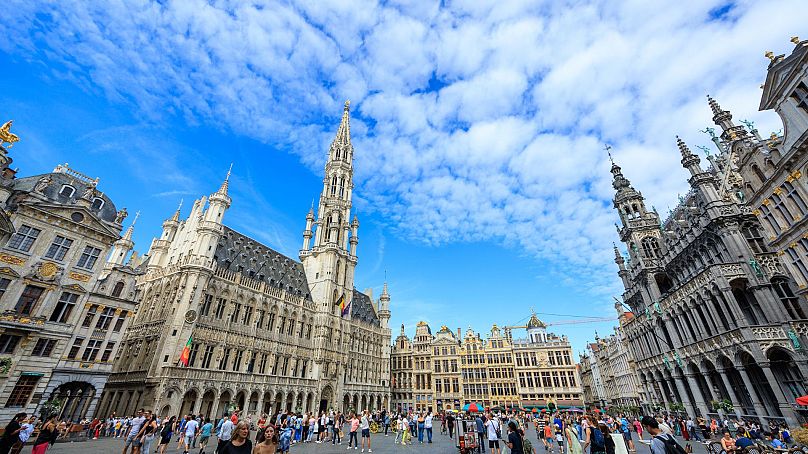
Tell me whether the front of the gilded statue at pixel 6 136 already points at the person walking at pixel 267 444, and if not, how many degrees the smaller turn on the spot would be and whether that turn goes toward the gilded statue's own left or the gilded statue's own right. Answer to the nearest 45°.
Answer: approximately 90° to the gilded statue's own right

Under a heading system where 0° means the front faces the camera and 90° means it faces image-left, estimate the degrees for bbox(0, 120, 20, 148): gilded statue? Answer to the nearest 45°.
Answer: approximately 270°

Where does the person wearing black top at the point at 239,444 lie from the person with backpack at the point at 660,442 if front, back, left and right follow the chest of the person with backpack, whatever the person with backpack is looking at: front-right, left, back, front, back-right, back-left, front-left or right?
front-left

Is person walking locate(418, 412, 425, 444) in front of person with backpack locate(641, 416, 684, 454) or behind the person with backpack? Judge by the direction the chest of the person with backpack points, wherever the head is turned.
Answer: in front

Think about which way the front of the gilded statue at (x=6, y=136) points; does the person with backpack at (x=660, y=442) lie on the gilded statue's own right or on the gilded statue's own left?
on the gilded statue's own right

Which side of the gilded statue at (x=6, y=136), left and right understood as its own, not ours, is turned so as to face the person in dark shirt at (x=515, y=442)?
right

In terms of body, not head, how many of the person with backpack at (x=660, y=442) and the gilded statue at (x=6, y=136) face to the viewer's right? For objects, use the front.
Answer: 1

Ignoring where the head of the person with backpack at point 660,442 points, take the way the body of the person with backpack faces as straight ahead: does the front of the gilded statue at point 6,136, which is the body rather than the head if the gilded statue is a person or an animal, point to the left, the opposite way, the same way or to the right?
to the right

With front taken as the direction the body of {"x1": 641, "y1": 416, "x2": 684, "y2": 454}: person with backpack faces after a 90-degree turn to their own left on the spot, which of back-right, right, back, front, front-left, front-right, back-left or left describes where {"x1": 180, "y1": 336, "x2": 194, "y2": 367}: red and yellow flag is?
right
